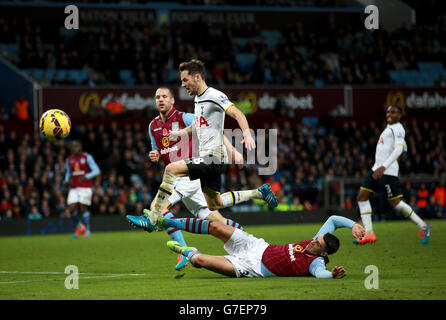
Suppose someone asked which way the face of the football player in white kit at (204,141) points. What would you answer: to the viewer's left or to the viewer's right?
to the viewer's left

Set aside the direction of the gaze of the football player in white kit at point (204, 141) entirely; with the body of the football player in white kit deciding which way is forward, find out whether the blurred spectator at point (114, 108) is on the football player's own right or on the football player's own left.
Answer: on the football player's own right

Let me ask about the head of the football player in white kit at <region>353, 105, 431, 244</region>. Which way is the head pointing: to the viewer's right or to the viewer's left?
to the viewer's left

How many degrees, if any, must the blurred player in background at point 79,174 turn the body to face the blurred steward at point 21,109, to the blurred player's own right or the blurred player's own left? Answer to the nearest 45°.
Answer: approximately 180°

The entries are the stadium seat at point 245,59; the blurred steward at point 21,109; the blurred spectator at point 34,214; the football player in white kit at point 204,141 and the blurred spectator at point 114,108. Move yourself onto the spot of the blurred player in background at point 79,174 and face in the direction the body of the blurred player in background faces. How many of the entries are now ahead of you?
1

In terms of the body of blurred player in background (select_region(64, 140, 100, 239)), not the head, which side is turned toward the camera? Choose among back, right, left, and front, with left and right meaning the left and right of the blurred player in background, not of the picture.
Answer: front

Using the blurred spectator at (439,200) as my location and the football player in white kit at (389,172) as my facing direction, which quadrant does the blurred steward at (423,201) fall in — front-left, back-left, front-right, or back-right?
front-right
